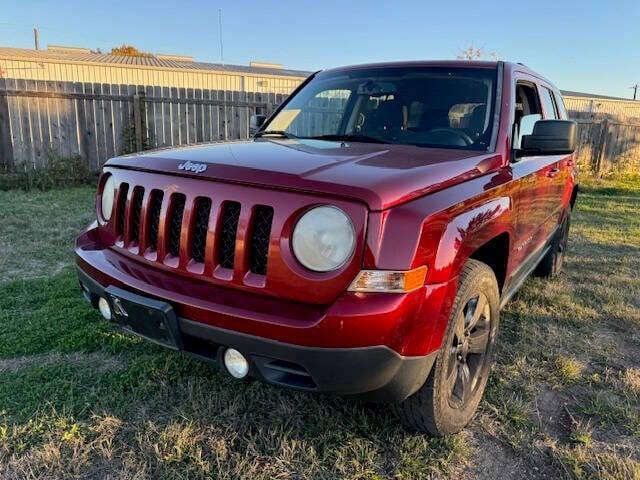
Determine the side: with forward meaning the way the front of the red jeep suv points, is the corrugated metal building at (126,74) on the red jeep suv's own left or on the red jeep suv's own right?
on the red jeep suv's own right

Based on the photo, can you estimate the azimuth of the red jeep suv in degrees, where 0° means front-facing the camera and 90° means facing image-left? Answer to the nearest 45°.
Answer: approximately 45°

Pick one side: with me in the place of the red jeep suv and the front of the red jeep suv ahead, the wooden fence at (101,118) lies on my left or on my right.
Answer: on my right

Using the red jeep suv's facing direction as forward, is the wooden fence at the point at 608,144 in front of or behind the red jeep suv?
behind

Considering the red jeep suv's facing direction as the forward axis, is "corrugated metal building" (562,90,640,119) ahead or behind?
behind

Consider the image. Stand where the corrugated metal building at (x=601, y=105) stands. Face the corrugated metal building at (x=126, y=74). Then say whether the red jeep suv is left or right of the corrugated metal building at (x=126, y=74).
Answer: left
